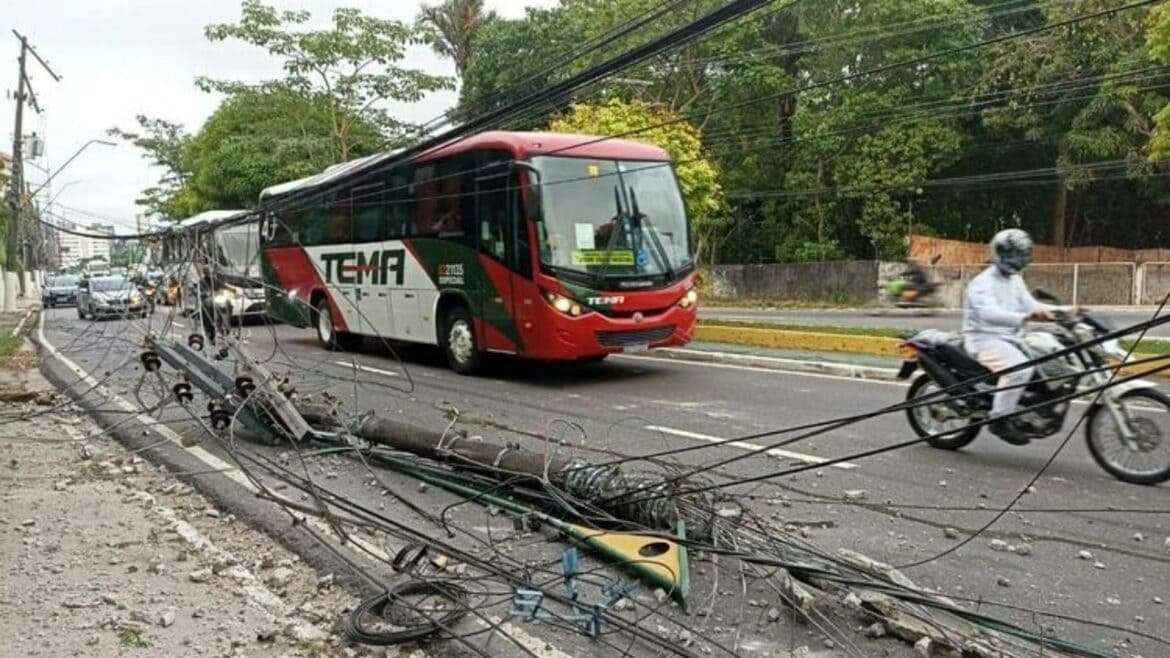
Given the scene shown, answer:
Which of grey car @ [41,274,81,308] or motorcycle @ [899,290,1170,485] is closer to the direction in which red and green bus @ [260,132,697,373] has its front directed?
the motorcycle

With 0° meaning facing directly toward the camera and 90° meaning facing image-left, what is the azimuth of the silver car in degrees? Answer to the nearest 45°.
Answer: approximately 315°

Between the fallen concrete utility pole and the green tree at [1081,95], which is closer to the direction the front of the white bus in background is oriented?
the fallen concrete utility pole

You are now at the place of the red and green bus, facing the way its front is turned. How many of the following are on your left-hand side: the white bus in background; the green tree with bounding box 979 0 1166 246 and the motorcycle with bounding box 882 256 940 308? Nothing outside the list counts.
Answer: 2

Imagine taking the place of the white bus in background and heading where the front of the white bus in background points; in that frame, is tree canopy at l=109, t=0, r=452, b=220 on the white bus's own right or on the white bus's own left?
on the white bus's own left

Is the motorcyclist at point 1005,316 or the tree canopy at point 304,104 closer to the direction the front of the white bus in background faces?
the motorcyclist

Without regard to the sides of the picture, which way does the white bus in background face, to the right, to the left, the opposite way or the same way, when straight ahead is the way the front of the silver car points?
the same way

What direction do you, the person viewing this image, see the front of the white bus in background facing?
facing the viewer and to the right of the viewer

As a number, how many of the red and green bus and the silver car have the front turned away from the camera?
0

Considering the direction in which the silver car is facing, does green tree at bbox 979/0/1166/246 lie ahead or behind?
ahead

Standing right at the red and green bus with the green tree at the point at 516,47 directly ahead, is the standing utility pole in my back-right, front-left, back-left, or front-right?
front-left

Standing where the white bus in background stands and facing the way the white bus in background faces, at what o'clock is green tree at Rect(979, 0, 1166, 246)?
The green tree is roughly at 10 o'clock from the white bus in background.

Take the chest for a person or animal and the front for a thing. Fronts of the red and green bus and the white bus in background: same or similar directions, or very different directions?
same or similar directions

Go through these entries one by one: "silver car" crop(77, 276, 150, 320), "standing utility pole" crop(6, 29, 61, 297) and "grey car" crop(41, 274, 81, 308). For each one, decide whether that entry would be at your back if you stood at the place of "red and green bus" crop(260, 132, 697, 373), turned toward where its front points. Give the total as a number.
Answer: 3

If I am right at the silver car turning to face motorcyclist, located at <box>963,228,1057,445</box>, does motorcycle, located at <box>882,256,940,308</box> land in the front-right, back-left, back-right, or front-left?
front-left
